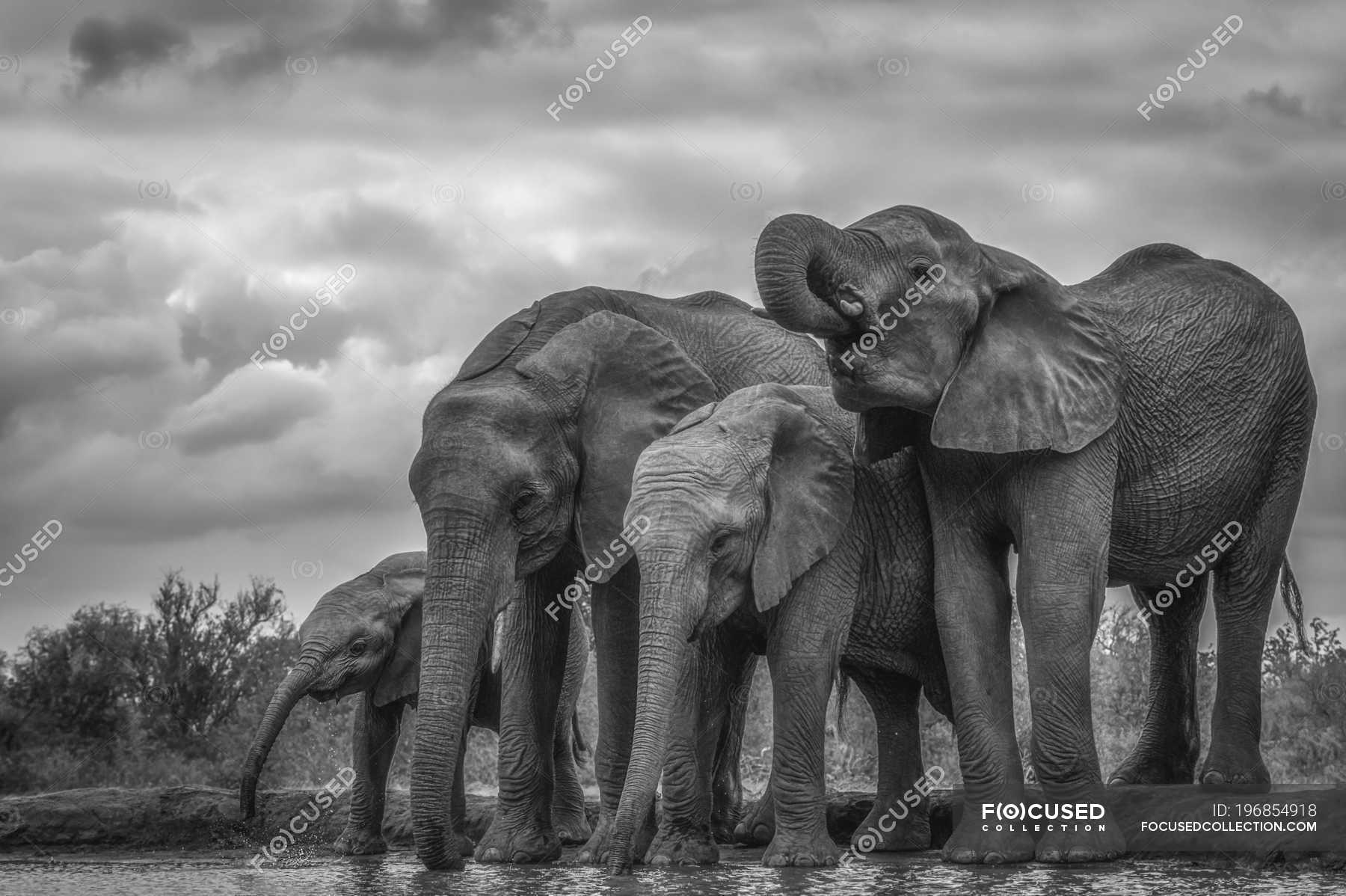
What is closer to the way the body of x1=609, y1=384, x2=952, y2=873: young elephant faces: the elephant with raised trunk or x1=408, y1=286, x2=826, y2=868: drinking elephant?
the drinking elephant

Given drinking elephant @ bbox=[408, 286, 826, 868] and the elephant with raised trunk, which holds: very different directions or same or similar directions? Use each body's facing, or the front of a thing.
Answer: same or similar directions

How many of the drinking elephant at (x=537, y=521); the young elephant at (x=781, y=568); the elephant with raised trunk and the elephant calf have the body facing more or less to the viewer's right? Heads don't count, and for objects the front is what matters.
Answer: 0

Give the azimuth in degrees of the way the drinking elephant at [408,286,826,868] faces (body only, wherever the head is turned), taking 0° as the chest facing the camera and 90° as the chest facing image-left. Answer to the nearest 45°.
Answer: approximately 45°

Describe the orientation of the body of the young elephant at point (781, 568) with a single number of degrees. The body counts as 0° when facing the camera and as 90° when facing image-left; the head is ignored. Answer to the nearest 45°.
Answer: approximately 45°

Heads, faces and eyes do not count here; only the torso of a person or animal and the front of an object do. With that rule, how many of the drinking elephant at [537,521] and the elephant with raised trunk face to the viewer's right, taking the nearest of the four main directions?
0

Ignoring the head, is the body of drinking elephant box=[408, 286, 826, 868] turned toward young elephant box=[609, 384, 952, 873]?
no

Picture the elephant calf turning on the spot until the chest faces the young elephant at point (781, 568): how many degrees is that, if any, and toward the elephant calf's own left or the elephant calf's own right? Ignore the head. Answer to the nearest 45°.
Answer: approximately 135° to the elephant calf's own left

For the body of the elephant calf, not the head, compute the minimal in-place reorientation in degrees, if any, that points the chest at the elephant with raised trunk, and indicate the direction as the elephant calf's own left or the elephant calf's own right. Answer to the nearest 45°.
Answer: approximately 135° to the elephant calf's own left

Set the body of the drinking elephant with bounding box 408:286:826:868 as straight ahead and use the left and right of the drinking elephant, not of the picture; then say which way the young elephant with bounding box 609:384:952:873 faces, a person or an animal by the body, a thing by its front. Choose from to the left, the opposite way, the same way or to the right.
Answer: the same way

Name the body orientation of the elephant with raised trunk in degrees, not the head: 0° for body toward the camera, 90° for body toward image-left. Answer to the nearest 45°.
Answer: approximately 45°

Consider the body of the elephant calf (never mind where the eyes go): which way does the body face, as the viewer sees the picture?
to the viewer's left

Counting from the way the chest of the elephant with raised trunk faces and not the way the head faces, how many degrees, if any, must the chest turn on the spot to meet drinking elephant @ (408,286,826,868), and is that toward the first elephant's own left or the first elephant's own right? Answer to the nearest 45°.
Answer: approximately 45° to the first elephant's own right

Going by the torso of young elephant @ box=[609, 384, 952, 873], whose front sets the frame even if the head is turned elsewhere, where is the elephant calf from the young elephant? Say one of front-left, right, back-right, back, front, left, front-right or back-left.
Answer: right

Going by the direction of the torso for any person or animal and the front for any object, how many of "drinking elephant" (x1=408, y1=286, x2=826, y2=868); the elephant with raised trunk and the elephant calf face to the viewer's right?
0

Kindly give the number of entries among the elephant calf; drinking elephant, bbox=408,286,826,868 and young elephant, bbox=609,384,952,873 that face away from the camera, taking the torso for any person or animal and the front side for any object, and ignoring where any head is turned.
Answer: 0

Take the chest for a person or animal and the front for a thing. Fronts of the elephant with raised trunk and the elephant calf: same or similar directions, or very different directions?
same or similar directions

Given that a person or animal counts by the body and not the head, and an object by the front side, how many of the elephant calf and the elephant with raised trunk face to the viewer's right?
0

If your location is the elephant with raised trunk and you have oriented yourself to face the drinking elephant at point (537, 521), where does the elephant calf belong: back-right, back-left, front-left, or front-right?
front-right

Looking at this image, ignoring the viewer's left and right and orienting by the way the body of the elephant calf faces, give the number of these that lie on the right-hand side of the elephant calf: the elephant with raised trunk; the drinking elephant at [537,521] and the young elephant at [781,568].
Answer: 0
